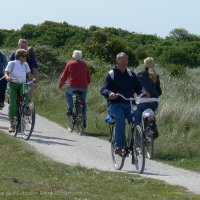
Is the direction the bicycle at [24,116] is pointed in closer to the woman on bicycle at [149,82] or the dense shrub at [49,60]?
the woman on bicycle

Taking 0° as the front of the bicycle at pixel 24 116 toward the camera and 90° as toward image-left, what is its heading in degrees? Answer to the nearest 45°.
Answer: approximately 315°

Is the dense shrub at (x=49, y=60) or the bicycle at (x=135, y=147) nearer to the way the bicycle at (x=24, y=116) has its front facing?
the bicycle

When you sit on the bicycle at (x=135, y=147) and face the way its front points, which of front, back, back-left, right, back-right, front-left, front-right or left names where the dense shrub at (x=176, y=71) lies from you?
back-left
